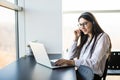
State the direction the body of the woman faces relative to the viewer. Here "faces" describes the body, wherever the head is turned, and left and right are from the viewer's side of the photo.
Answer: facing the viewer and to the left of the viewer

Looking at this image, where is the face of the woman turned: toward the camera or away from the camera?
toward the camera

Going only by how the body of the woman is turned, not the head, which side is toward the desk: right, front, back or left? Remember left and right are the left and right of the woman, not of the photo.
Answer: front
